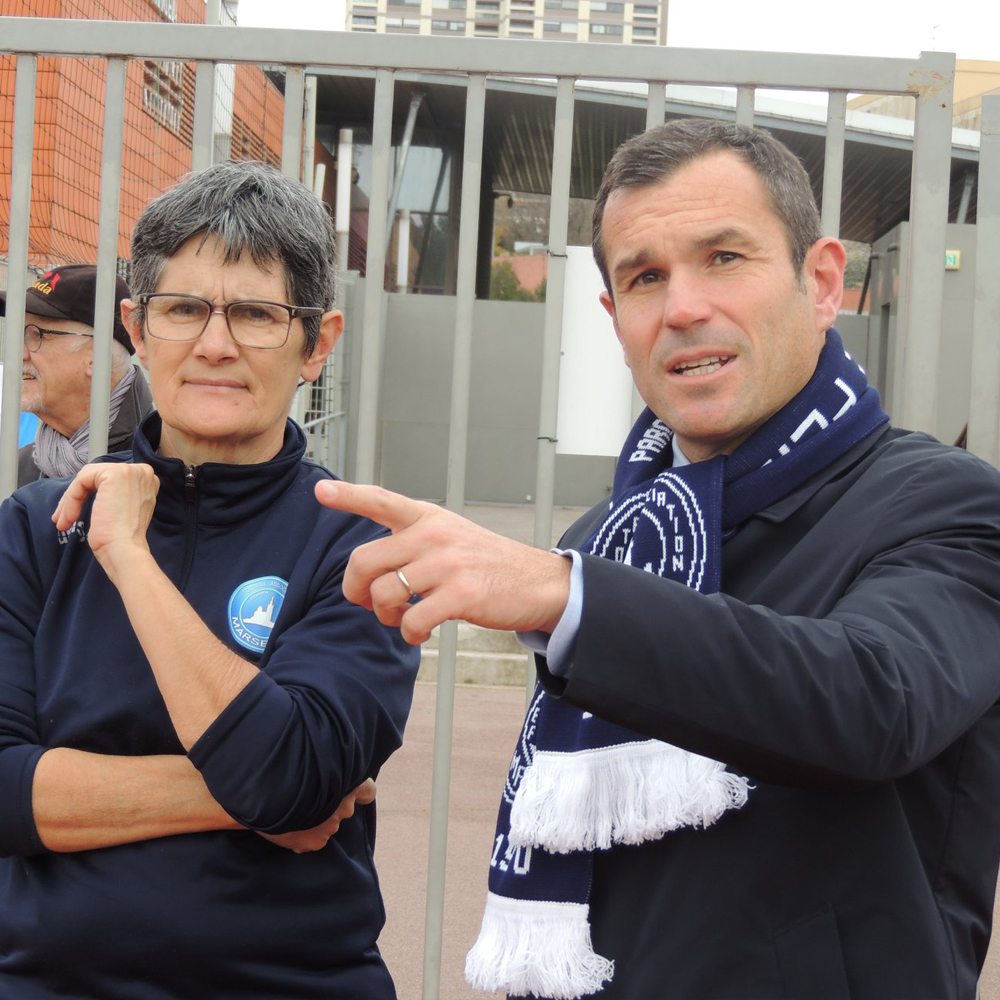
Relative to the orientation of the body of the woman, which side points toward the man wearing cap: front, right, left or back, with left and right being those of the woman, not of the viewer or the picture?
back

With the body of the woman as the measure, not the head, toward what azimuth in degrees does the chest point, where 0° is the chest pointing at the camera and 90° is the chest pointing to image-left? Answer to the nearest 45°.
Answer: approximately 0°

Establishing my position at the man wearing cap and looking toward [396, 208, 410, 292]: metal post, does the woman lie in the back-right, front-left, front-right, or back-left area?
back-right

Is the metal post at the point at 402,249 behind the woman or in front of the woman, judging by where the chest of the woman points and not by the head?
behind

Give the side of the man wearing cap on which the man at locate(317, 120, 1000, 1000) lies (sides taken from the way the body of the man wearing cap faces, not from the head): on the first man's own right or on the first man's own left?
on the first man's own left

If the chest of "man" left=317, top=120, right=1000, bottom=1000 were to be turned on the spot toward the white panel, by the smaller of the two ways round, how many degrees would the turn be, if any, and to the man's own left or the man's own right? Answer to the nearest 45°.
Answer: approximately 135° to the man's own right

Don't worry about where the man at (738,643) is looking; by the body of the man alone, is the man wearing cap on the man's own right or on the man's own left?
on the man's own right
